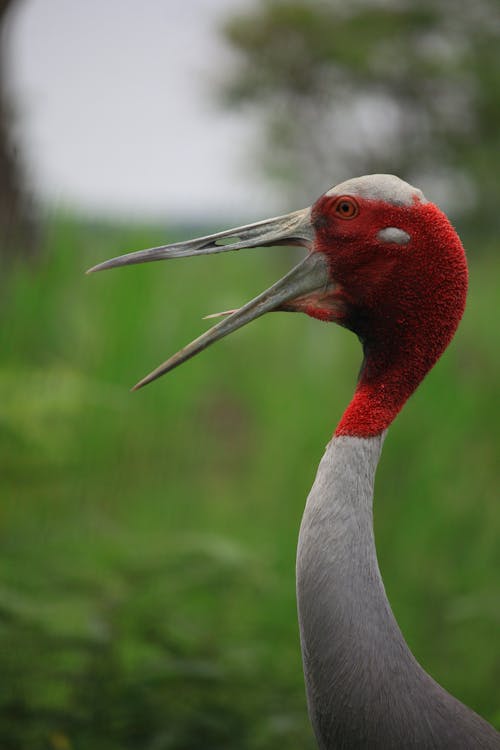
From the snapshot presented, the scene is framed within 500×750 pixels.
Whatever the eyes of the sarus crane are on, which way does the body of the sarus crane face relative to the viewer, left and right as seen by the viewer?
facing to the left of the viewer

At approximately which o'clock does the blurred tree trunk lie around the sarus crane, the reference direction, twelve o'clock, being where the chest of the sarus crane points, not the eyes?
The blurred tree trunk is roughly at 2 o'clock from the sarus crane.
